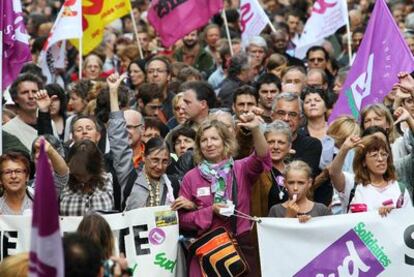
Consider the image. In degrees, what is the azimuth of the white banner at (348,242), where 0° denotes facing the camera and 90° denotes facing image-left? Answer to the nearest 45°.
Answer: approximately 0°

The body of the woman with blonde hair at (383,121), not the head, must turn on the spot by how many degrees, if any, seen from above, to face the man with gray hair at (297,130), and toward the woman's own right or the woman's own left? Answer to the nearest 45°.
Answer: approximately 45° to the woman's own right

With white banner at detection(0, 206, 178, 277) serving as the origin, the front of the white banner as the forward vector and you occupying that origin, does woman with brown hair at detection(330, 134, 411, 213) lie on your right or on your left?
on your left

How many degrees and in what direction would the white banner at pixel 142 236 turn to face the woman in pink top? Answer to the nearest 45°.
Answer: approximately 90° to its left

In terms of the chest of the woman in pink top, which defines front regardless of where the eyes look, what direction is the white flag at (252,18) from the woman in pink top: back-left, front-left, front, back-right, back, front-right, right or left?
back

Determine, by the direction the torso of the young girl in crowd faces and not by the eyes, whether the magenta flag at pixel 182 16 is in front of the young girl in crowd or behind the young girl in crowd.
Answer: behind

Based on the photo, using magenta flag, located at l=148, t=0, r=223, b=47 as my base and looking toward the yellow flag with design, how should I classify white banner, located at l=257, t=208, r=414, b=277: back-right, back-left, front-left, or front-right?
back-left

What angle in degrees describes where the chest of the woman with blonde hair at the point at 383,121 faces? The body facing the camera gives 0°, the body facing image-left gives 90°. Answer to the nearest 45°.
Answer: approximately 45°
